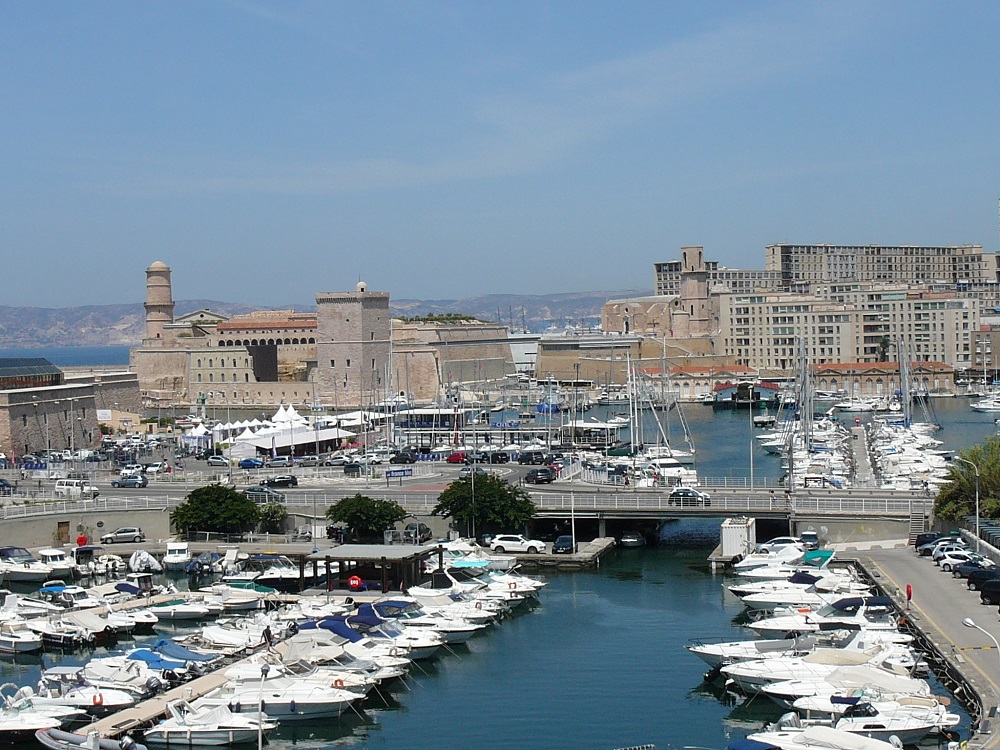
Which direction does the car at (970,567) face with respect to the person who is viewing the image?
facing to the left of the viewer

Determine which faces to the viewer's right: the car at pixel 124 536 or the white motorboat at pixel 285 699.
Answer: the white motorboat

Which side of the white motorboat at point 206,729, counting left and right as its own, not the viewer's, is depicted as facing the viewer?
right

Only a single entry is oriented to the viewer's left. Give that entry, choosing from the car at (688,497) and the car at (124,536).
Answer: the car at (124,536)

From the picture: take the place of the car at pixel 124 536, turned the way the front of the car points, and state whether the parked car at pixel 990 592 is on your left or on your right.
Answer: on your left

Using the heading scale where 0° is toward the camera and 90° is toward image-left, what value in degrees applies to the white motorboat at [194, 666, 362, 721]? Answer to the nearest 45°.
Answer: approximately 270°

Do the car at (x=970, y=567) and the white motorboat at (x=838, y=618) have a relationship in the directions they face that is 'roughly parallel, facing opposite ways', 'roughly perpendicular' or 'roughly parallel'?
roughly parallel

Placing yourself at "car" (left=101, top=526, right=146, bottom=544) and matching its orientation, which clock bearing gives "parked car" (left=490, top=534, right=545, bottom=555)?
The parked car is roughly at 7 o'clock from the car.

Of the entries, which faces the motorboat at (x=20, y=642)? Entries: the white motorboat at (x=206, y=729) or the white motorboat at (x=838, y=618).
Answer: the white motorboat at (x=838, y=618)

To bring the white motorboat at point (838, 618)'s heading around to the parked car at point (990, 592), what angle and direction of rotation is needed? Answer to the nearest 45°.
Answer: approximately 180°

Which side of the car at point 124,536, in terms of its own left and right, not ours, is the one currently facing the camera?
left

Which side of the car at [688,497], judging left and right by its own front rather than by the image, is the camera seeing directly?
right

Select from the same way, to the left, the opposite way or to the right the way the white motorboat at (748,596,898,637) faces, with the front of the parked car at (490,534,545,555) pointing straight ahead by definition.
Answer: the opposite way
